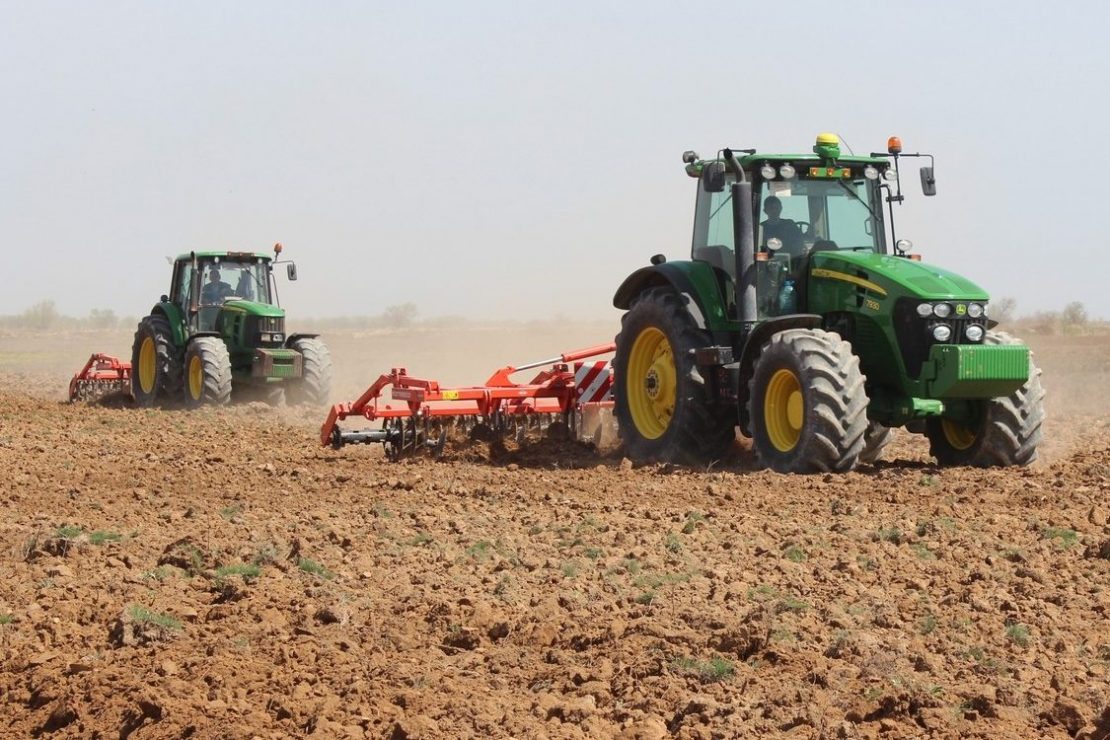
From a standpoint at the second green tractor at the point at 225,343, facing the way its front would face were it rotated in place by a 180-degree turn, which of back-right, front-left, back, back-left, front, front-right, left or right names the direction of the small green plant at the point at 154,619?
back-left

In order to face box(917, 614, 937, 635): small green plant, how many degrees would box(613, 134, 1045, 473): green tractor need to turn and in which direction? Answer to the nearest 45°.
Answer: approximately 45° to its right

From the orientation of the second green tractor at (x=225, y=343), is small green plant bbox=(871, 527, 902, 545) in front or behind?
in front

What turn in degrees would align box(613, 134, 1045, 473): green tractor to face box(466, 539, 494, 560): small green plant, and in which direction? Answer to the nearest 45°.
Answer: approximately 90° to its right

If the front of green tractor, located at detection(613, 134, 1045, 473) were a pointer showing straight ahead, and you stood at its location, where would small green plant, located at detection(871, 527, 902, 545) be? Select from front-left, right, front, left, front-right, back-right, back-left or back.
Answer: front-right

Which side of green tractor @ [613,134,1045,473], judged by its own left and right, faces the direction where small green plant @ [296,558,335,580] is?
right

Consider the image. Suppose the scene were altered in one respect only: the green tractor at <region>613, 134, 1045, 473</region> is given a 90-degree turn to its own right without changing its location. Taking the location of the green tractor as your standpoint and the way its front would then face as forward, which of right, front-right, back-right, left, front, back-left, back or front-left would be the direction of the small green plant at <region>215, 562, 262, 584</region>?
front

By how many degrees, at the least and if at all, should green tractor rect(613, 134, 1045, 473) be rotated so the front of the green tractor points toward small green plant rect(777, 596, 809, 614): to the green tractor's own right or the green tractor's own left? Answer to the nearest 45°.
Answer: approximately 45° to the green tractor's own right

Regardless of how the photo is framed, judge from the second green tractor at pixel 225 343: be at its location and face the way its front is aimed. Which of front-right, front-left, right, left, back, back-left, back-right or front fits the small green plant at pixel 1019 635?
front-right

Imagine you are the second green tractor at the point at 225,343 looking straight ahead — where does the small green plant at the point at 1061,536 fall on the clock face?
The small green plant is roughly at 1 o'clock from the second green tractor.

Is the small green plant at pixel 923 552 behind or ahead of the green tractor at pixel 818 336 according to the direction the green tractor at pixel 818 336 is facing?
ahead

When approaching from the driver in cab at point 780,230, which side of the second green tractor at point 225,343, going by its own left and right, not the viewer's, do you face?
front

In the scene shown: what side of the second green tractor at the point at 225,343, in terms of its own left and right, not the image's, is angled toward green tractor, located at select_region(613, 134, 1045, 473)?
front

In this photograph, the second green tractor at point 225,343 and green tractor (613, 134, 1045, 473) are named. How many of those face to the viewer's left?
0

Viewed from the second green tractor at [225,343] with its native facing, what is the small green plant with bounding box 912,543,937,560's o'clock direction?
The small green plant is roughly at 1 o'clock from the second green tractor.

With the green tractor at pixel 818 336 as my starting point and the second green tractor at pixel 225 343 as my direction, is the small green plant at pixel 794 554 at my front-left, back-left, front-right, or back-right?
back-left

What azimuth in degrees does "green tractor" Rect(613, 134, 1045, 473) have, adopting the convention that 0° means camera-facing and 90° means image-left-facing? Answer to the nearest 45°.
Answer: approximately 315°

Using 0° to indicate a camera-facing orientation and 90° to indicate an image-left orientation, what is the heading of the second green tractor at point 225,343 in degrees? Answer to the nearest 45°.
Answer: approximately 315°
